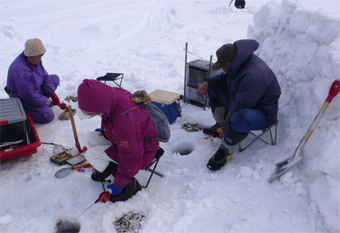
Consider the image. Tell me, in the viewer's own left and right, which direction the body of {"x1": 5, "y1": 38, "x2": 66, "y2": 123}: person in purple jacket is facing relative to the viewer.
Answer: facing the viewer and to the right of the viewer

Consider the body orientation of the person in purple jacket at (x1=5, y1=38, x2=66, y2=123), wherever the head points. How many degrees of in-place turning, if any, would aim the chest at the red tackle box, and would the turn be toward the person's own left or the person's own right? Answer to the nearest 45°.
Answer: approximately 45° to the person's own right

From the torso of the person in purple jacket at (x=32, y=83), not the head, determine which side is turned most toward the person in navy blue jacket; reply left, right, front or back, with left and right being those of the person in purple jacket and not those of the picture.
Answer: front

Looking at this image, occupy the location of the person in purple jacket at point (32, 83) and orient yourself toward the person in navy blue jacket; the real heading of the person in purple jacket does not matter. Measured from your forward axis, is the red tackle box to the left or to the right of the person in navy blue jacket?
right

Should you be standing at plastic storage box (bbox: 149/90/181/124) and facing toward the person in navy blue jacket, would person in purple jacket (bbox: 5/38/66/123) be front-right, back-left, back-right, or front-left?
back-right

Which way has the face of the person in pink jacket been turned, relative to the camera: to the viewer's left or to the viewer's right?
to the viewer's left

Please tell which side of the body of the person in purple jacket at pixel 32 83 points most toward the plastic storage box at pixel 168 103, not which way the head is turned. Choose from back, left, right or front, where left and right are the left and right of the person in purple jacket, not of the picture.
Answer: front

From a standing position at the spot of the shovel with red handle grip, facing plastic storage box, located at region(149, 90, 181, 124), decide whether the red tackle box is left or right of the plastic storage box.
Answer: left

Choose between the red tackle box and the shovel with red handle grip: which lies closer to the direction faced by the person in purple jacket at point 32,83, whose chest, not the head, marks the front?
the shovel with red handle grip

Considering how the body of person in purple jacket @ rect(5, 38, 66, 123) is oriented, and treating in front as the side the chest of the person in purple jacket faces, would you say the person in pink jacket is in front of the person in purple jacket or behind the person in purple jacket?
in front

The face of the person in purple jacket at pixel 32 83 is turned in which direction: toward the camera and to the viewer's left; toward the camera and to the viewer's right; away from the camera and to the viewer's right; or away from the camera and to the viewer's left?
toward the camera and to the viewer's right

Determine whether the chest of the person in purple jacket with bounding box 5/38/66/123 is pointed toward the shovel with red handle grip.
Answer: yes
